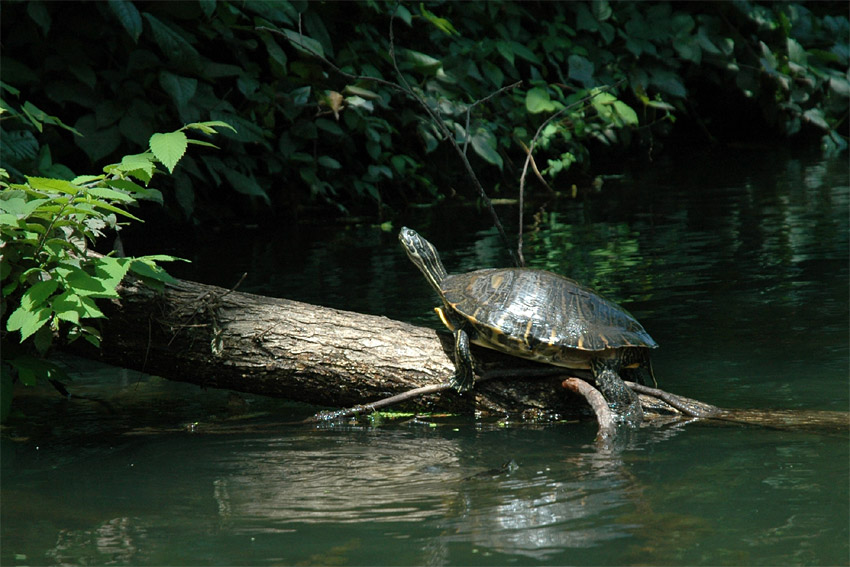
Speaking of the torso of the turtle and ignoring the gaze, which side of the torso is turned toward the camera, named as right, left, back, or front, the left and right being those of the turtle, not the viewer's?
left
